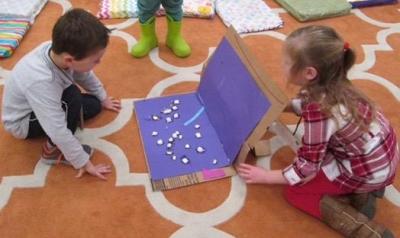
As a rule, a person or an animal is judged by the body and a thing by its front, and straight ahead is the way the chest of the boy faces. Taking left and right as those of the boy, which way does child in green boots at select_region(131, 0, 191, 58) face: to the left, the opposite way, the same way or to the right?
to the right

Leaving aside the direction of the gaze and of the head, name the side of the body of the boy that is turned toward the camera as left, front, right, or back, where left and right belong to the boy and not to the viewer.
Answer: right

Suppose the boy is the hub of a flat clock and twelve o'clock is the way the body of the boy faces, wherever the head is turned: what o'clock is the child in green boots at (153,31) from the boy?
The child in green boots is roughly at 10 o'clock from the boy.

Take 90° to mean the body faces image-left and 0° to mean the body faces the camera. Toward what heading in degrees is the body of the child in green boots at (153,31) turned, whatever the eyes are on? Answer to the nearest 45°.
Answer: approximately 0°

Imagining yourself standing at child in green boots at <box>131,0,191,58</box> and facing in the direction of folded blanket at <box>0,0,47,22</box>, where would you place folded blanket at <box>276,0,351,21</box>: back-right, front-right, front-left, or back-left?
back-right

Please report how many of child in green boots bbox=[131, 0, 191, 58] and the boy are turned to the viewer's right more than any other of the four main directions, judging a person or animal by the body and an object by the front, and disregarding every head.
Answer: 1
